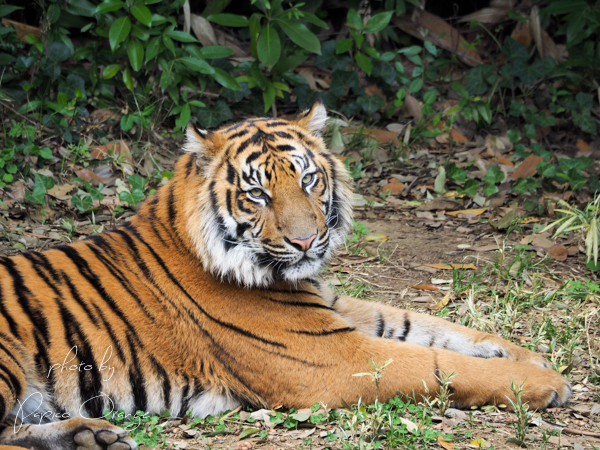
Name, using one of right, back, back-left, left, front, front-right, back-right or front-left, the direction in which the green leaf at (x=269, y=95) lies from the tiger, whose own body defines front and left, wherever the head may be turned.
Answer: left

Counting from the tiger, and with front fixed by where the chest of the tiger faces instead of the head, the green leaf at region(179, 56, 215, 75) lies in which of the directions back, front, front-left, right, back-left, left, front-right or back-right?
left

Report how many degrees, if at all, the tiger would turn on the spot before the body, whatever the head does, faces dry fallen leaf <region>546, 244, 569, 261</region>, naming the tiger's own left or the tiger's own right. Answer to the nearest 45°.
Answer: approximately 45° to the tiger's own left

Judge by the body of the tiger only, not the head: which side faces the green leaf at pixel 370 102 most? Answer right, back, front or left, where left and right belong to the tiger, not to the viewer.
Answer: left

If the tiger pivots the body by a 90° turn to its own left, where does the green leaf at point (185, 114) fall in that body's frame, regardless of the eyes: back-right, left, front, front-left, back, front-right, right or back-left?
front

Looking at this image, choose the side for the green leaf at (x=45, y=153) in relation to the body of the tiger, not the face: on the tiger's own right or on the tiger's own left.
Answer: on the tiger's own left

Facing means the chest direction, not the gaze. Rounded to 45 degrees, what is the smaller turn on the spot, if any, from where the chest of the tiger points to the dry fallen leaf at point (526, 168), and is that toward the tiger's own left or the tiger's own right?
approximately 45° to the tiger's own left

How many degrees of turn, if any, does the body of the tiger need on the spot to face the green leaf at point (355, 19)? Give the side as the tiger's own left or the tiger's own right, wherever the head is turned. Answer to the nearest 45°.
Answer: approximately 90° to the tiger's own left

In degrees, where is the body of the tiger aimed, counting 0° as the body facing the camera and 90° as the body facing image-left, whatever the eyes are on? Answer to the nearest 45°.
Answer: approximately 270°

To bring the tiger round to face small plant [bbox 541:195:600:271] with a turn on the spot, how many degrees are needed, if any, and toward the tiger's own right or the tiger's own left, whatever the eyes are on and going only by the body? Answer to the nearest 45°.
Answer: approximately 45° to the tiger's own left

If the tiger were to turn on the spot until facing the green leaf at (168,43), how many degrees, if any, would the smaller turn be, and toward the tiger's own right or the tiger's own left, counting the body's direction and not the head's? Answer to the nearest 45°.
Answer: approximately 90° to the tiger's own left

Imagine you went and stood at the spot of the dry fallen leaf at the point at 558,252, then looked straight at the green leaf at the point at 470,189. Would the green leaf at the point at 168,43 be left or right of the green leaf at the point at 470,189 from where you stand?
left

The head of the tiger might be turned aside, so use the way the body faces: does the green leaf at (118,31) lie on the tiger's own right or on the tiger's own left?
on the tiger's own left

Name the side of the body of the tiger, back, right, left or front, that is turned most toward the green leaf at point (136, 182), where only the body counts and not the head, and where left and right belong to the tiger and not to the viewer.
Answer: left
